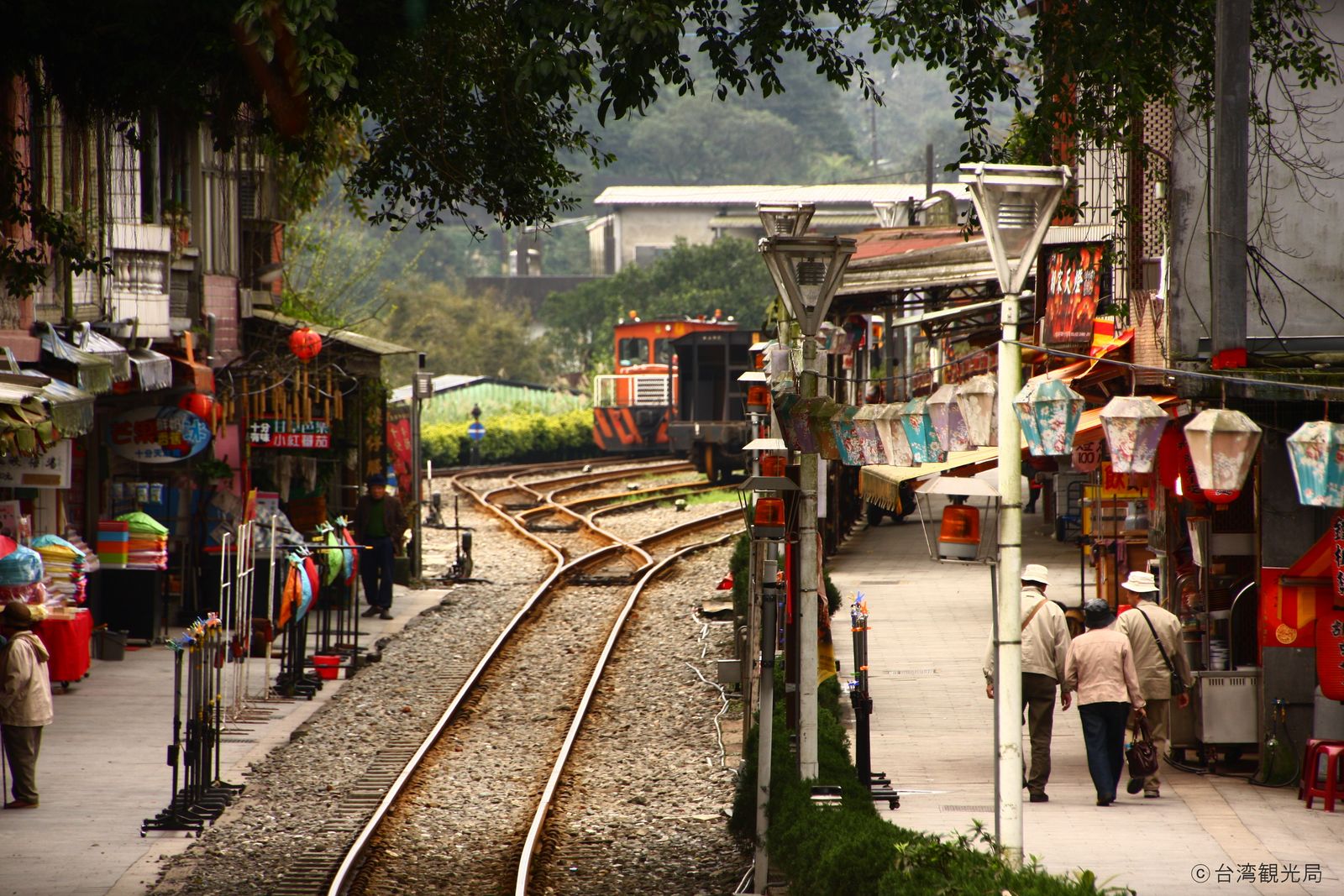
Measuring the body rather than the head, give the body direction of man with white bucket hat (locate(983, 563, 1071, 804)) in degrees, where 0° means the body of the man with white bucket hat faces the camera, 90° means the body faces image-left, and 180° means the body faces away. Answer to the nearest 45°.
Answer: approximately 180°

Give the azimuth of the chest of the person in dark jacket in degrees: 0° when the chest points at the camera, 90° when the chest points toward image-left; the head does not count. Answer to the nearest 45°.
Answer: approximately 0°
